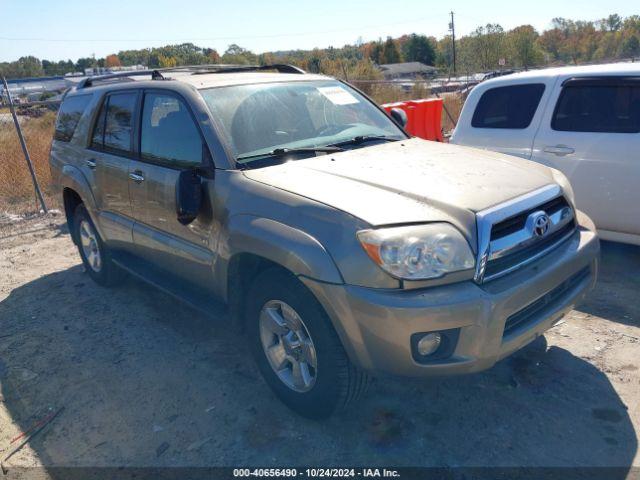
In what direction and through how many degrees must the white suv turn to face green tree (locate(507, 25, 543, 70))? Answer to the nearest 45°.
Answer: approximately 90° to its left

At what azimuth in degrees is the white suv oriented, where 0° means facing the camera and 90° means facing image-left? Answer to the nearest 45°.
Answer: approximately 270°

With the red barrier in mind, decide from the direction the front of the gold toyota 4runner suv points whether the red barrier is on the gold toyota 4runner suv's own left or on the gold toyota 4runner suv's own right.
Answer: on the gold toyota 4runner suv's own left

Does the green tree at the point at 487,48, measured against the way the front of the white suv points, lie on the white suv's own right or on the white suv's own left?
on the white suv's own left

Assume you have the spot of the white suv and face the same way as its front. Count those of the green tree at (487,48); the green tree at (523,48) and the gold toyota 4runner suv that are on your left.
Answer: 2

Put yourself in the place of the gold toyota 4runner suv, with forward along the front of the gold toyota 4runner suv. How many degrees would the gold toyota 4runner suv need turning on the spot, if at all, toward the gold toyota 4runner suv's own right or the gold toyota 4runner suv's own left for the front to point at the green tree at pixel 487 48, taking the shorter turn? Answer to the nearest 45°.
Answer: approximately 135° to the gold toyota 4runner suv's own left

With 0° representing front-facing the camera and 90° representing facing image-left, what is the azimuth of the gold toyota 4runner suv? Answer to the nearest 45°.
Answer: approximately 315°

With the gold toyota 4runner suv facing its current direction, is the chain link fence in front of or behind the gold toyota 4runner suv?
behind
